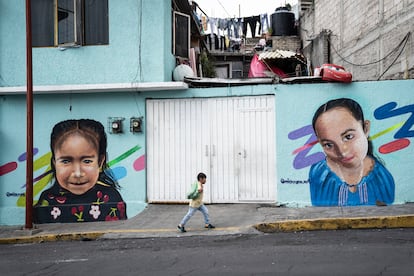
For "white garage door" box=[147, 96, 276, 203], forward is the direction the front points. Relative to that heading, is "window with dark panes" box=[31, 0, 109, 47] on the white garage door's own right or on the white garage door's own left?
on the white garage door's own right

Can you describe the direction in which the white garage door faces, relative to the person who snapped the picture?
facing the viewer

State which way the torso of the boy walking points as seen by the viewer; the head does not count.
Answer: to the viewer's right

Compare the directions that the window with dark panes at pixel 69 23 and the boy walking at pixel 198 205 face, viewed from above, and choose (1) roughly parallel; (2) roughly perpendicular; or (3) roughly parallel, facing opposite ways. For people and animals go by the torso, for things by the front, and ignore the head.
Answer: roughly perpendicular

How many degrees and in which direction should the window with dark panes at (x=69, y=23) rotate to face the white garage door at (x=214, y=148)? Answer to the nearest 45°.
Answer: approximately 45° to its left

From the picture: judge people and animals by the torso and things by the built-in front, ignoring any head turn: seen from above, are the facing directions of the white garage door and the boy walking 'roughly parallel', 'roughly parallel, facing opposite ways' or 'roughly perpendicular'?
roughly perpendicular

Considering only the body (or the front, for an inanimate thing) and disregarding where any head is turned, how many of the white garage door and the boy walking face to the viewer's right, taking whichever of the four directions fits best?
1

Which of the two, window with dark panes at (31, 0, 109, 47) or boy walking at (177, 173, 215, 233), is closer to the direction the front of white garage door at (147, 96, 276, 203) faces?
the boy walking

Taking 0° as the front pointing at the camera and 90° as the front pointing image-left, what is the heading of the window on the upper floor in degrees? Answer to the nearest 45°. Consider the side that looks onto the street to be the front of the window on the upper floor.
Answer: approximately 0°

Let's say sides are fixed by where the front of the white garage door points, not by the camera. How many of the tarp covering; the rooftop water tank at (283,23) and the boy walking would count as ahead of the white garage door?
1

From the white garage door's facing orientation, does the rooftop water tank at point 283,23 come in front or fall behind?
behind
